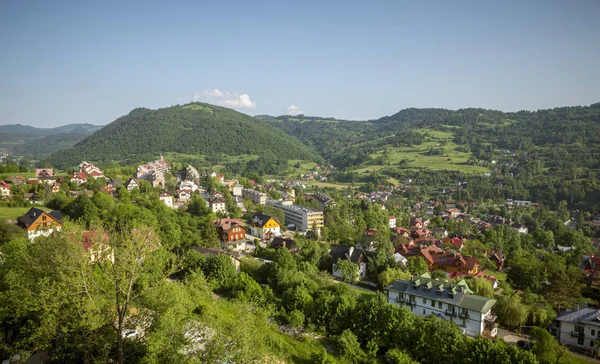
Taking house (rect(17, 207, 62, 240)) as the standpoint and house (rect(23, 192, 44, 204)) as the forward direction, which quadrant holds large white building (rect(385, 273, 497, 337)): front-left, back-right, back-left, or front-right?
back-right

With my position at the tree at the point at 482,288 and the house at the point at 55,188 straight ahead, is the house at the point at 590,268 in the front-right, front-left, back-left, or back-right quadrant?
back-right

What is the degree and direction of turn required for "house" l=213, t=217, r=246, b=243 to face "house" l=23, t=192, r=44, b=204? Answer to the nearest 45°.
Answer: approximately 135° to its right

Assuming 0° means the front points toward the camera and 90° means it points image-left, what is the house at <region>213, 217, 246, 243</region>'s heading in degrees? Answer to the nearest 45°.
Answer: approximately 315°

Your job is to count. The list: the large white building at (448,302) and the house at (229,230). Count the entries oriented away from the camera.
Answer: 0

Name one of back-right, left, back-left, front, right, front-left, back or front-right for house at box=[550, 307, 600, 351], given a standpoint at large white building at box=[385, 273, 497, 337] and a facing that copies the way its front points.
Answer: back-left

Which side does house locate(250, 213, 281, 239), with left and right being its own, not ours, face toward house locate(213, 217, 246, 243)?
right

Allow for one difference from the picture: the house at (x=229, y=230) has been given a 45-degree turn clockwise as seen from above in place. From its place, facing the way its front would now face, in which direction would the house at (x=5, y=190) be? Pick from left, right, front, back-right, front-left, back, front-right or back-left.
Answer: right

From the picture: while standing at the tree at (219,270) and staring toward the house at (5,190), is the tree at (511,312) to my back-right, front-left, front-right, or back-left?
back-right

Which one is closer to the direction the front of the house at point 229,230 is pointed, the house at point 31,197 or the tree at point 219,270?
the tree

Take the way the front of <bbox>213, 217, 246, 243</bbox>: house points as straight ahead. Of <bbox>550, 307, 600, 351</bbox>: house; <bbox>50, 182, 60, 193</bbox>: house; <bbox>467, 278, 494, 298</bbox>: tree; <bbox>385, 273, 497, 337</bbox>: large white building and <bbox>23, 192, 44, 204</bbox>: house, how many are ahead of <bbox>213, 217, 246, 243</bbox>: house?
3

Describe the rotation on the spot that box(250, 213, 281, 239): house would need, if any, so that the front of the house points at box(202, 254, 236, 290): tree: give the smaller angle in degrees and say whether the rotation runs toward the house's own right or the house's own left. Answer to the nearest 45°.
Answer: approximately 45° to the house's own right

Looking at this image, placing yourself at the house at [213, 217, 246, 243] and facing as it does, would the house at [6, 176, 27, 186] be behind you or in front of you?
behind

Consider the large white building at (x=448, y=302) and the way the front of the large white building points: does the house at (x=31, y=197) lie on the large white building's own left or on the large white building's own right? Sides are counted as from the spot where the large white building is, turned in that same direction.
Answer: on the large white building's own right
